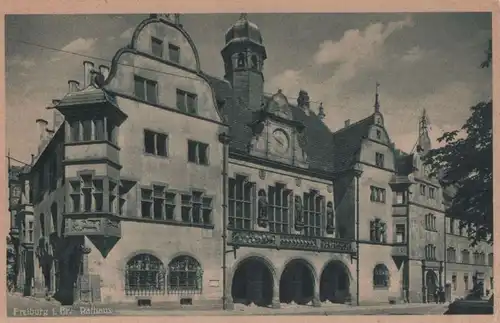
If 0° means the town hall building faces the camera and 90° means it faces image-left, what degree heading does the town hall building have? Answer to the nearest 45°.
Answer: approximately 315°
